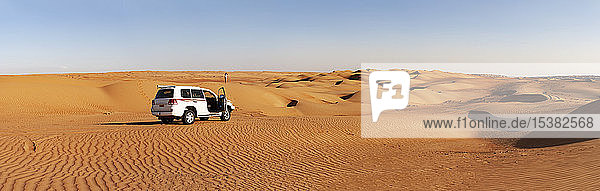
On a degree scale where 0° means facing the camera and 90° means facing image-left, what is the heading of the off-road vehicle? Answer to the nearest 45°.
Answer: approximately 225°
